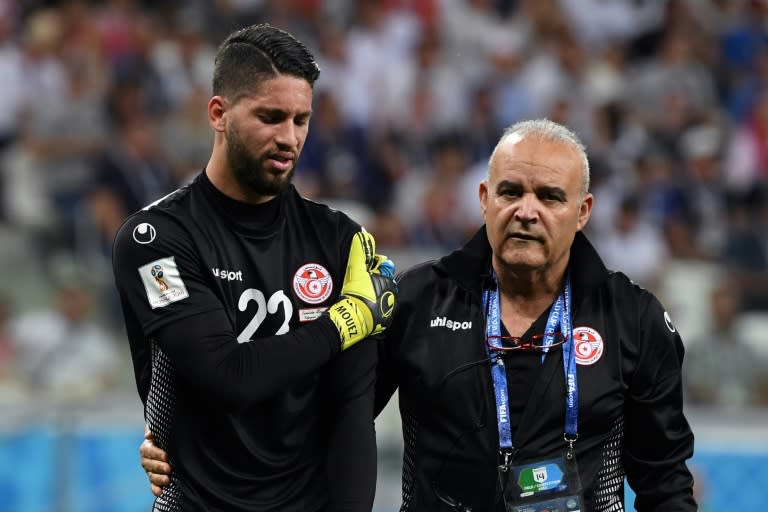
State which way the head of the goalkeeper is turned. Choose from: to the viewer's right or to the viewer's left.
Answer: to the viewer's right

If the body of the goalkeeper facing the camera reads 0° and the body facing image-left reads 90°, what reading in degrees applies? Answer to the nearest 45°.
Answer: approximately 315°
